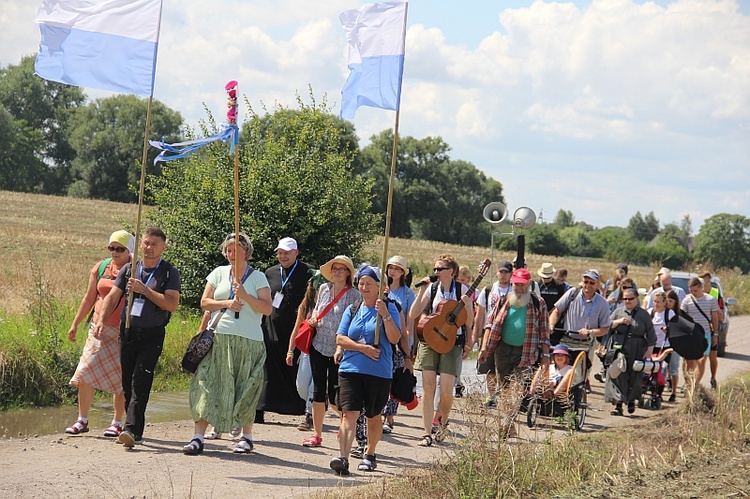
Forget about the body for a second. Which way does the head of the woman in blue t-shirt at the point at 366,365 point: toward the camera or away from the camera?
toward the camera

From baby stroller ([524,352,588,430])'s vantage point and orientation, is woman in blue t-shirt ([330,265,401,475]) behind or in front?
in front

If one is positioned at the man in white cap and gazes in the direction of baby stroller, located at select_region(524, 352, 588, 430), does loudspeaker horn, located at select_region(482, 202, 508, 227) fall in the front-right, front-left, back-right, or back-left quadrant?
front-left

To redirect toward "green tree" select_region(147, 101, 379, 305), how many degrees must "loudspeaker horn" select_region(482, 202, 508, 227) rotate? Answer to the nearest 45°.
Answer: approximately 90° to its right

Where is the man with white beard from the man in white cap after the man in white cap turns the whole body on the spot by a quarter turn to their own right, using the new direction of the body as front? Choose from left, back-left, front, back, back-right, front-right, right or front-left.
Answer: back-right

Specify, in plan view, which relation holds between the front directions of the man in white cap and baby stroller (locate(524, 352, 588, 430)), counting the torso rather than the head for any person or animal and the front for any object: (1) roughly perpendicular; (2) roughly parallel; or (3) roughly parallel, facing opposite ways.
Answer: roughly parallel

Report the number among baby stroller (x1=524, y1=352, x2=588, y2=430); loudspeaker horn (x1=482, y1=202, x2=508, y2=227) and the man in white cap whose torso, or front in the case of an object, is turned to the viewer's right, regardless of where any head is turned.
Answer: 0

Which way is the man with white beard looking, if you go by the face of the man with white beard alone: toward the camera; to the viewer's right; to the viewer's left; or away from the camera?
toward the camera

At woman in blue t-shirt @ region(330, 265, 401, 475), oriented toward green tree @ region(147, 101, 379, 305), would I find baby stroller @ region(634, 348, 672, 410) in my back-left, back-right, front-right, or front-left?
front-right

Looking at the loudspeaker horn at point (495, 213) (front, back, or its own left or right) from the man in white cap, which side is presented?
front

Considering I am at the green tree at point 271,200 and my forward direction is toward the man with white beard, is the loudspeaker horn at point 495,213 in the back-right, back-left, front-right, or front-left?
front-left

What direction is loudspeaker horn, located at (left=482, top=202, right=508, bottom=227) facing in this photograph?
toward the camera

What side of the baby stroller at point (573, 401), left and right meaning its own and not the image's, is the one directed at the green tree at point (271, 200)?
right

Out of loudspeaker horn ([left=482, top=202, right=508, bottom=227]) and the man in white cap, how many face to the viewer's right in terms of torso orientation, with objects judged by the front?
0

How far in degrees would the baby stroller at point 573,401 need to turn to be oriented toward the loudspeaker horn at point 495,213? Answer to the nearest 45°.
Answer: approximately 135° to its right
